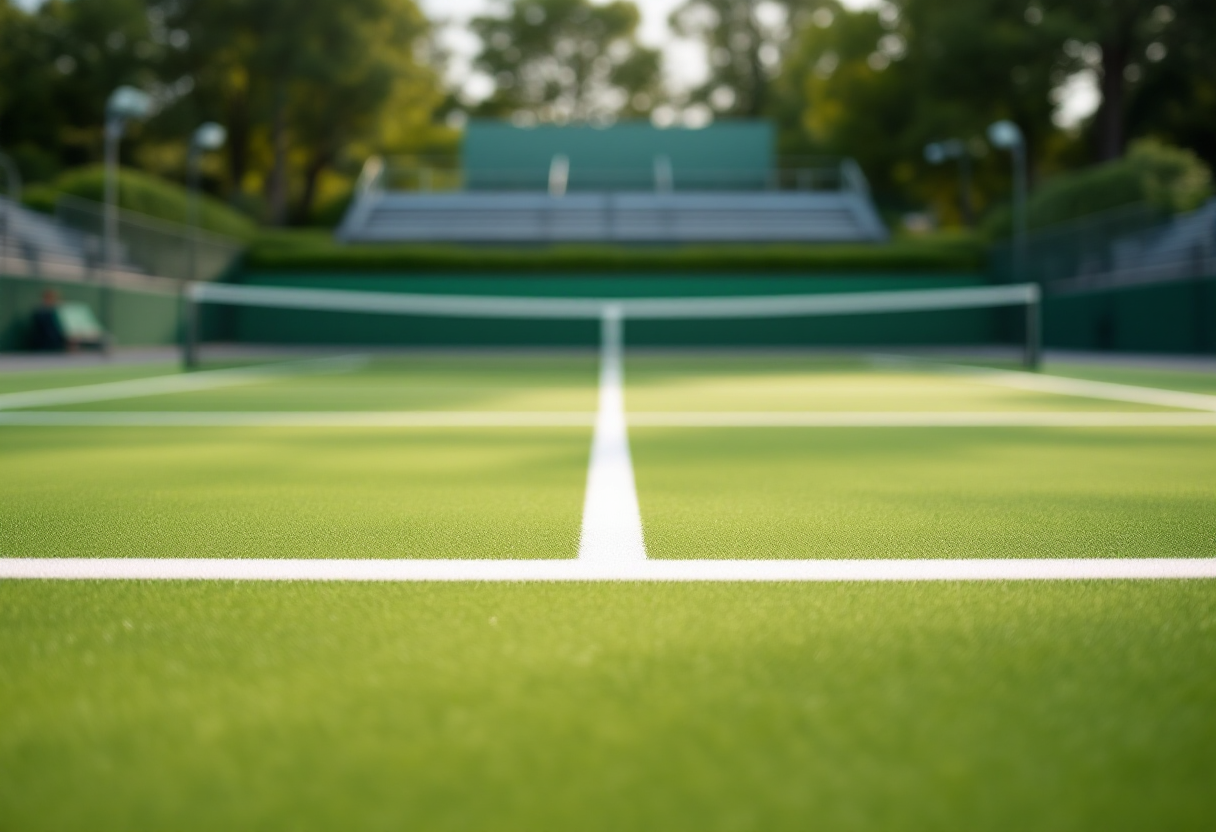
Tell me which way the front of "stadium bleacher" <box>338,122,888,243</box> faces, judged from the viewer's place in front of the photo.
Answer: facing the viewer

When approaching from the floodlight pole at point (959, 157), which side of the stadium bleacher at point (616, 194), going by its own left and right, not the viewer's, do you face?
left

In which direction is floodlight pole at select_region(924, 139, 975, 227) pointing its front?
to the viewer's left

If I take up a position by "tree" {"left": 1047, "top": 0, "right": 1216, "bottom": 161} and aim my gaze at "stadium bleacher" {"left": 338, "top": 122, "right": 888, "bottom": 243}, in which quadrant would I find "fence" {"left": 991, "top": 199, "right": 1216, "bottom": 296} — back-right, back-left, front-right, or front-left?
front-left

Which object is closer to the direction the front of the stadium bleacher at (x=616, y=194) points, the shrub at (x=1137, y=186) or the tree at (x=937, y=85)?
the shrub
